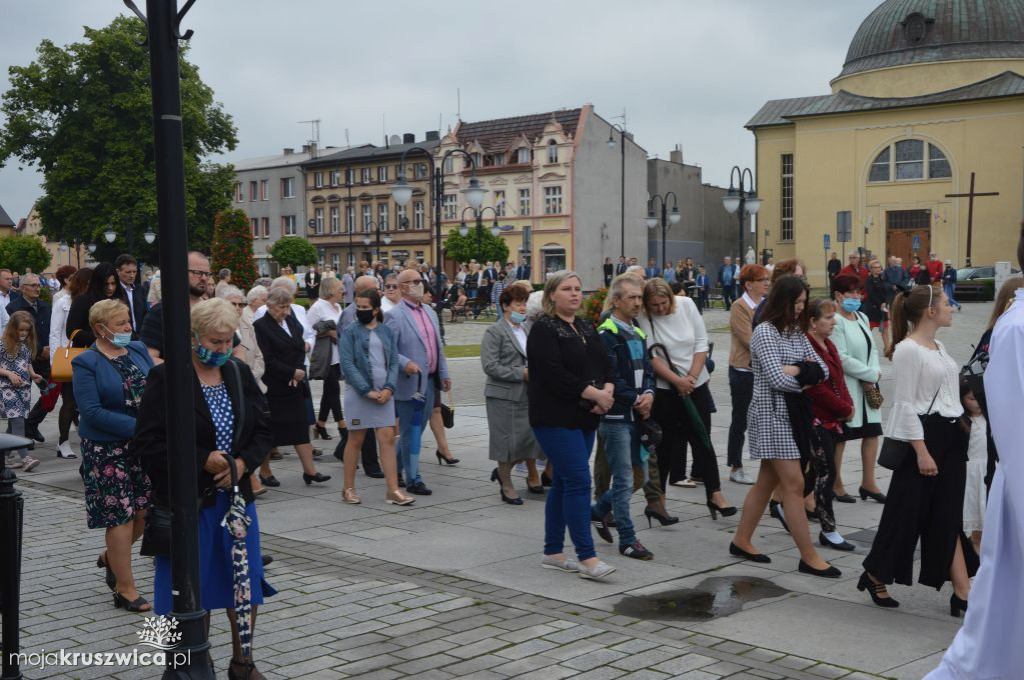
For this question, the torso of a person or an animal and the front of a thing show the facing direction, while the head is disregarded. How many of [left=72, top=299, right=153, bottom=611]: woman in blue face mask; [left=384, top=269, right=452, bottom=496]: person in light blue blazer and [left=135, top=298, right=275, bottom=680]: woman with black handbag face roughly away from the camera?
0

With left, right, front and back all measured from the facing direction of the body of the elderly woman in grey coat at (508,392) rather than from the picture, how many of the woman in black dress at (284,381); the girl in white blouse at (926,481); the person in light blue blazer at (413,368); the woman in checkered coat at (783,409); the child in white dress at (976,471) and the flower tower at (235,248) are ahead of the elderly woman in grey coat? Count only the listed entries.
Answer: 3

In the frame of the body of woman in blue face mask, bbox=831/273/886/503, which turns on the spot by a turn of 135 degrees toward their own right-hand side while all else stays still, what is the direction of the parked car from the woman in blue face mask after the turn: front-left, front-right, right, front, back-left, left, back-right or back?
right

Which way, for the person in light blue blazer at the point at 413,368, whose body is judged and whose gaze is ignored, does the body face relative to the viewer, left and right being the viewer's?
facing the viewer and to the right of the viewer

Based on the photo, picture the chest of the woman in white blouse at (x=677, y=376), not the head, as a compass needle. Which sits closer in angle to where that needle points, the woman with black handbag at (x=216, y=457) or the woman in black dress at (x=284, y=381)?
the woman with black handbag

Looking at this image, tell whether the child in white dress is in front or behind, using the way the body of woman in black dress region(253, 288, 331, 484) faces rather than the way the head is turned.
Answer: in front

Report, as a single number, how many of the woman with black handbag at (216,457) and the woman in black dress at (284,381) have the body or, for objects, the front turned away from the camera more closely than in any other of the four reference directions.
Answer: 0

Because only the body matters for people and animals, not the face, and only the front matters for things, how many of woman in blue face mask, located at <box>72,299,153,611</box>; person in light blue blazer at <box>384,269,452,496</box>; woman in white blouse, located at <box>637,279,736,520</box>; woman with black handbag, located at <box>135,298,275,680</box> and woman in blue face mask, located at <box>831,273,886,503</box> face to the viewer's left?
0

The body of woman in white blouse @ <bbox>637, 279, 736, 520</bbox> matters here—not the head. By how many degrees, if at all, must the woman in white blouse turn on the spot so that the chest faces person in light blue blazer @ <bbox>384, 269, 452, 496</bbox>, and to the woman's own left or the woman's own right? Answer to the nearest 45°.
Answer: approximately 135° to the woman's own right

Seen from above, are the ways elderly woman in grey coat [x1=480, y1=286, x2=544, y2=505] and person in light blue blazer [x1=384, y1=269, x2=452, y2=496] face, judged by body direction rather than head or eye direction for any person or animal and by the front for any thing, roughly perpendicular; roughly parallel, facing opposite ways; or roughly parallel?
roughly parallel

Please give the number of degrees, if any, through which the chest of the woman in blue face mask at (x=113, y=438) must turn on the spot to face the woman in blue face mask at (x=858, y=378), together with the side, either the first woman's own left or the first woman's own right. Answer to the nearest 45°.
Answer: approximately 45° to the first woman's own left

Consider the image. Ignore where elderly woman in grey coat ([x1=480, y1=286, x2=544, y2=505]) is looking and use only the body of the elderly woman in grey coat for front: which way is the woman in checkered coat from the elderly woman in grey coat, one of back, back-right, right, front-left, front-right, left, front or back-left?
front

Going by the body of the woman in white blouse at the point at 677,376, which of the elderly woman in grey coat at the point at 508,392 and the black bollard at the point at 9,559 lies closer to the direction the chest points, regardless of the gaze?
the black bollard
